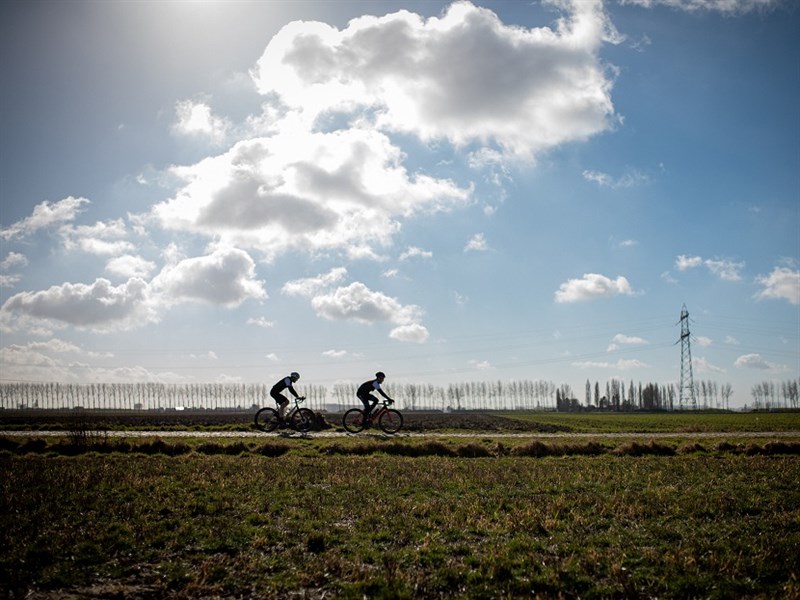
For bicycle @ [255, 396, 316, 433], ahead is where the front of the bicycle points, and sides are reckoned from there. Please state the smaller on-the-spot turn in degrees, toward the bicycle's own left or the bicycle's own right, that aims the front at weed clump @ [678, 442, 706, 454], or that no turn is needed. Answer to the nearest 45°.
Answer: approximately 45° to the bicycle's own right

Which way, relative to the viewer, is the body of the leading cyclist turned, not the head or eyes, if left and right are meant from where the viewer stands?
facing to the right of the viewer

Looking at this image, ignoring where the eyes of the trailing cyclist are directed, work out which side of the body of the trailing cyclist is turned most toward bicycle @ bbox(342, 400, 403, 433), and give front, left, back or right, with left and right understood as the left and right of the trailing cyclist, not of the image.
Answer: front

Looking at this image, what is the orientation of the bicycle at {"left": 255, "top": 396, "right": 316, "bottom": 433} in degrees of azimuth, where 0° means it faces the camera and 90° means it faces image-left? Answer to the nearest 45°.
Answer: approximately 270°

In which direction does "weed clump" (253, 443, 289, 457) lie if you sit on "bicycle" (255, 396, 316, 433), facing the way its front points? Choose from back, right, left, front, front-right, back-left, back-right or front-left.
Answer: right

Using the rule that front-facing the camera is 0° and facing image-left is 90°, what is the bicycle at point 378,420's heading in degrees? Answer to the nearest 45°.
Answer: approximately 270°

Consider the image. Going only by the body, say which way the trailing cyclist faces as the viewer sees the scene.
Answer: to the viewer's right
